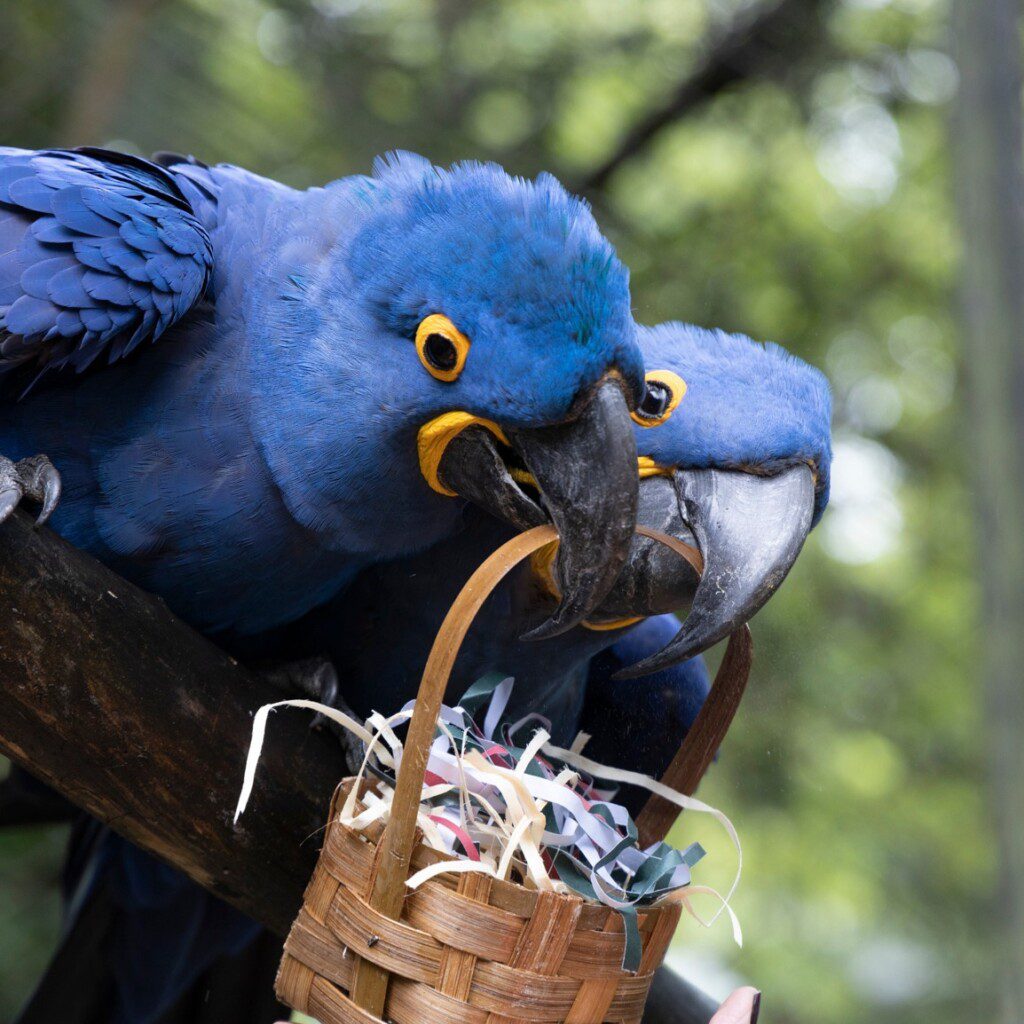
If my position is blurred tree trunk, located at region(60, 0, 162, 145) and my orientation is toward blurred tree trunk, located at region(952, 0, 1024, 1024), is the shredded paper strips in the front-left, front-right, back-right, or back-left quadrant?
front-right

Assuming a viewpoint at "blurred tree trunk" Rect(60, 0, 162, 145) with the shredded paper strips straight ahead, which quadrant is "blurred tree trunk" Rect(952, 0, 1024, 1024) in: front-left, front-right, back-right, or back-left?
front-left

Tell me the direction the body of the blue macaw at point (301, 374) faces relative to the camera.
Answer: to the viewer's right

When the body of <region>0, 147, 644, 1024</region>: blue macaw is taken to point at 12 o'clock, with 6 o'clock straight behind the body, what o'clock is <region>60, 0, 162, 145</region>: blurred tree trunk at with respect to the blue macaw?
The blurred tree trunk is roughly at 8 o'clock from the blue macaw.
